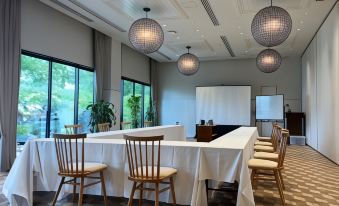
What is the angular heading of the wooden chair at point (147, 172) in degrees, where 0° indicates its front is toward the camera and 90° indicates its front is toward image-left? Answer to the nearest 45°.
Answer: approximately 225°

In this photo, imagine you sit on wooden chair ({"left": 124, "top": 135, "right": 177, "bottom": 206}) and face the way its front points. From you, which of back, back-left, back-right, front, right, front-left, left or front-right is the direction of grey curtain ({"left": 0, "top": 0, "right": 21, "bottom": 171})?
left

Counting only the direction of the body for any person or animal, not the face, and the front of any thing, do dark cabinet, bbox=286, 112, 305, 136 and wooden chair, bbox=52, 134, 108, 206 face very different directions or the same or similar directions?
very different directions

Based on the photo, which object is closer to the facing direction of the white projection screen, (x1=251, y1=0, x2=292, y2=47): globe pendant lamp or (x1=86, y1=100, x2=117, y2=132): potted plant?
the globe pendant lamp

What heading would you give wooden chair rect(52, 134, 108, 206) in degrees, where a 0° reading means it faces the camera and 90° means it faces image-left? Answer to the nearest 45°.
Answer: approximately 225°

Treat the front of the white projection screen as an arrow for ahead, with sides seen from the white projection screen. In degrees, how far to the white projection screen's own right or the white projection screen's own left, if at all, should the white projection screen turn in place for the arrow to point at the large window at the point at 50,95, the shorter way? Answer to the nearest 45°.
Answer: approximately 45° to the white projection screen's own right

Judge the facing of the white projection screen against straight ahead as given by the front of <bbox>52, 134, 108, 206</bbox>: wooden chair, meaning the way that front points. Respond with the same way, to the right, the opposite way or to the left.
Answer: the opposite way

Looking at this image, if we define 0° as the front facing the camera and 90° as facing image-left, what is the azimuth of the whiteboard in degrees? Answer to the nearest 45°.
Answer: approximately 0°

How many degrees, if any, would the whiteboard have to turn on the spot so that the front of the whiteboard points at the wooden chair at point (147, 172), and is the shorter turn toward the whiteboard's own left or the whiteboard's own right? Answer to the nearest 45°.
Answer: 0° — it already faces it

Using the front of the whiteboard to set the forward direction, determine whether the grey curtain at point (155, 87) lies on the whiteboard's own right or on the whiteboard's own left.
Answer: on the whiteboard's own right

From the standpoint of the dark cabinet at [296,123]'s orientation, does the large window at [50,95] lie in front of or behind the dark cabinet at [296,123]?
in front

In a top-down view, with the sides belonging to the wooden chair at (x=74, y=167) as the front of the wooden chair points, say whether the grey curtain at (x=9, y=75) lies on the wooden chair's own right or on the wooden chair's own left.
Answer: on the wooden chair's own left

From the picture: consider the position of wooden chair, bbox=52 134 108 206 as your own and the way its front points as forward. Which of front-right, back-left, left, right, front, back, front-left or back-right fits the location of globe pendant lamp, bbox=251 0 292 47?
front-right
